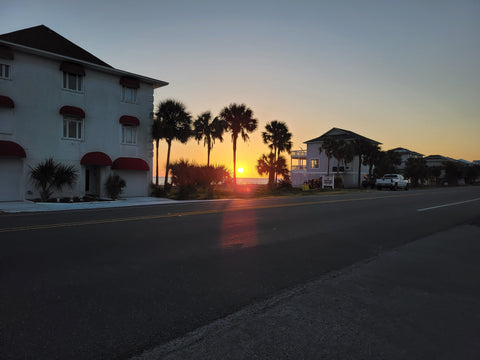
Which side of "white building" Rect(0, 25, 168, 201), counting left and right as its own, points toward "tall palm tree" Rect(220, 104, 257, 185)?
left

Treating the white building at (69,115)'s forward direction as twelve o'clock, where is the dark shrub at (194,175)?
The dark shrub is roughly at 10 o'clock from the white building.

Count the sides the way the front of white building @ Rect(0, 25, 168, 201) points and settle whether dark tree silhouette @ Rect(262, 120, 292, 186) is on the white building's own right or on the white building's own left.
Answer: on the white building's own left

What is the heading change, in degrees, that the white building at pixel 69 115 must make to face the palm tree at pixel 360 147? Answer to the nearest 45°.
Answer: approximately 45° to its left

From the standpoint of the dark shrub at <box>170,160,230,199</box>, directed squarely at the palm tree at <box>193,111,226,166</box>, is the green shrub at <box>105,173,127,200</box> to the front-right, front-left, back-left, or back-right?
back-left

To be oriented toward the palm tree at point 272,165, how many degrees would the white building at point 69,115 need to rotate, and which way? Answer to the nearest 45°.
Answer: approximately 90° to its left

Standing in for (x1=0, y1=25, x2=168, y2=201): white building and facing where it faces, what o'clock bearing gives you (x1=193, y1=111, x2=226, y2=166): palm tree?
The palm tree is roughly at 9 o'clock from the white building.

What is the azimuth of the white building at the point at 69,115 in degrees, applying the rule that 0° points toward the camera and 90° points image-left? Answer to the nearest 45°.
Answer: approximately 315°
